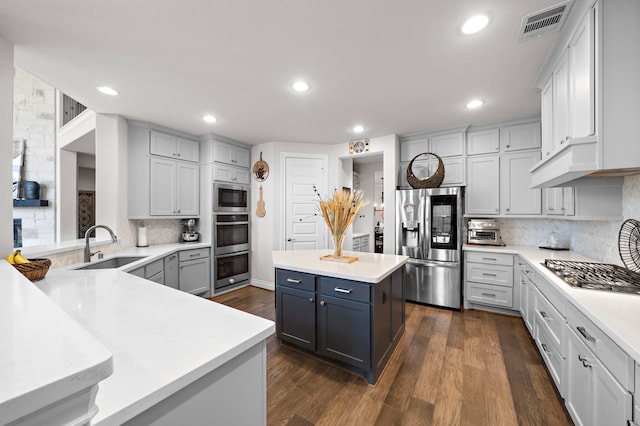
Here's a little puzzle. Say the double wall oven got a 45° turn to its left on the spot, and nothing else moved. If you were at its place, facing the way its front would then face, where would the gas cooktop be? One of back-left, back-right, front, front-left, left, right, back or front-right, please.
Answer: front-right

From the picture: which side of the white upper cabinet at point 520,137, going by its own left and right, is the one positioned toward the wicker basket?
front

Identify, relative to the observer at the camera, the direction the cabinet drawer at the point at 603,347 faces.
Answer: facing the viewer and to the left of the viewer

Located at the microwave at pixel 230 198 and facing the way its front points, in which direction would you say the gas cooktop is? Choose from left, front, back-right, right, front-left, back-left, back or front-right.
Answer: front

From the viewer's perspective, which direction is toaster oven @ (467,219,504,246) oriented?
toward the camera

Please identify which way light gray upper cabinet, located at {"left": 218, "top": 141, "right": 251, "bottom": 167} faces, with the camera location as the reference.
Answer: facing the viewer and to the right of the viewer

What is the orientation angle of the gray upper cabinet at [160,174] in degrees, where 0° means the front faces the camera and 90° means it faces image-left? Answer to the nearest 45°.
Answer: approximately 315°

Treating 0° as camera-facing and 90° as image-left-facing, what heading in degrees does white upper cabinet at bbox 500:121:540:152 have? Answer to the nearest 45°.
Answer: approximately 45°

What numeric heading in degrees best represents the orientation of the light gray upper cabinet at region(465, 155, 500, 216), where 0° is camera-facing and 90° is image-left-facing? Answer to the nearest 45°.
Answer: approximately 0°

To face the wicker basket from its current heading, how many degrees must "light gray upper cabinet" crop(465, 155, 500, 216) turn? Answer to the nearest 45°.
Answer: approximately 45° to its right

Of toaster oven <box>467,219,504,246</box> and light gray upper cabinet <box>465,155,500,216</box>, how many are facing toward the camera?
2

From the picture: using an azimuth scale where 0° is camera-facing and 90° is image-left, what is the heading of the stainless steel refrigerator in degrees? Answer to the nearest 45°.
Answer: approximately 45°

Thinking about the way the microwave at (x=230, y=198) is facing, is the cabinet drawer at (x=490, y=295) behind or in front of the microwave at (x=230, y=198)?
in front

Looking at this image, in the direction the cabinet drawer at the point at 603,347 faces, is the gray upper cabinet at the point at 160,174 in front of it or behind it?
in front
